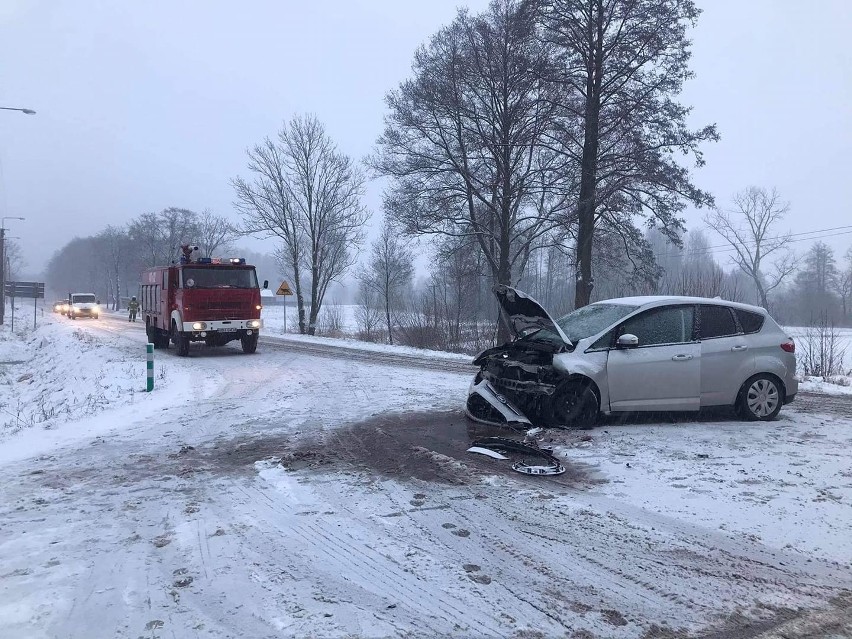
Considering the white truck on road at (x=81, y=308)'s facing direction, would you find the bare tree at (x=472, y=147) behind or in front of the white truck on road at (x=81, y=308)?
in front

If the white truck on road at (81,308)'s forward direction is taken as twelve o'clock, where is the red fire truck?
The red fire truck is roughly at 12 o'clock from the white truck on road.

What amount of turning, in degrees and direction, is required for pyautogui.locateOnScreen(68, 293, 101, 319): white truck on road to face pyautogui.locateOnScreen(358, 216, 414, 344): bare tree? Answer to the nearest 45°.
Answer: approximately 45° to its left

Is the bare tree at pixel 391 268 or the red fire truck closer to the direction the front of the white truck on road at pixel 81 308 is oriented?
the red fire truck

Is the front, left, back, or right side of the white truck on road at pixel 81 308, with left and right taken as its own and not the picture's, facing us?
front

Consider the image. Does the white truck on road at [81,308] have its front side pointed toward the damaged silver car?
yes
